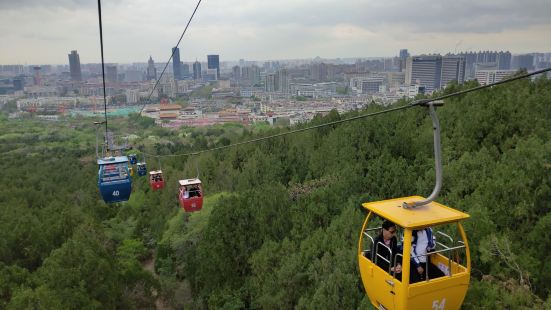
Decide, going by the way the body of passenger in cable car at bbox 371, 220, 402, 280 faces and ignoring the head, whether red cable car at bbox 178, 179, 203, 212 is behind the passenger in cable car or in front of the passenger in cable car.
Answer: behind

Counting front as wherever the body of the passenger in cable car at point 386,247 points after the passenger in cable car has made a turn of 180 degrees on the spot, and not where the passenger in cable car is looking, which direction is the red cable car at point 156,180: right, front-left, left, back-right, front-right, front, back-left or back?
front

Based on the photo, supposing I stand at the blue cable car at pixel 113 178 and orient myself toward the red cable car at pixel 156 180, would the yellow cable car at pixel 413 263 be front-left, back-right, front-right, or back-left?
back-right

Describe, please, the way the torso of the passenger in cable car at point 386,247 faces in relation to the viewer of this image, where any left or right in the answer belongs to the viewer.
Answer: facing the viewer and to the right of the viewer

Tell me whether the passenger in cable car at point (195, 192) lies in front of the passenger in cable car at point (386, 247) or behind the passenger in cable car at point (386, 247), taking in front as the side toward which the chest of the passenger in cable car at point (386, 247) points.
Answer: behind

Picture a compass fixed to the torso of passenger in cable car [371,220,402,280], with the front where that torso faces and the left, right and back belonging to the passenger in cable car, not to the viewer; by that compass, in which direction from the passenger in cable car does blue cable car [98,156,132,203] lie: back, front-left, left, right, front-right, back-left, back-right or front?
back
